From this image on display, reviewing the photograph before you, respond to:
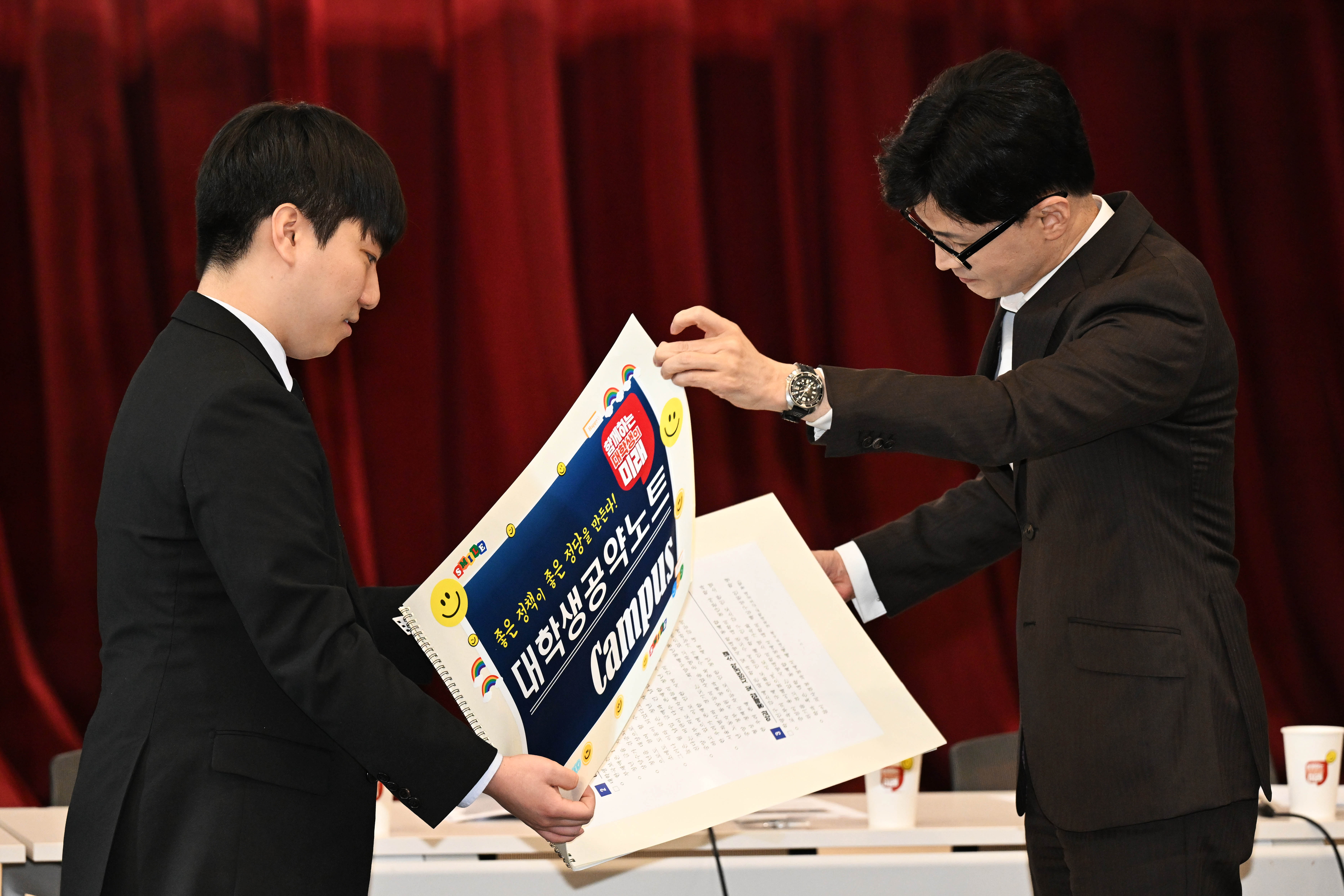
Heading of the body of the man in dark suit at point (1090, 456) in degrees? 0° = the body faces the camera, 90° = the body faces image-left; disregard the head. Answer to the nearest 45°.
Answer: approximately 90°

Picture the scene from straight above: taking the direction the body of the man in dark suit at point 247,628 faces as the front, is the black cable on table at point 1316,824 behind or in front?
in front

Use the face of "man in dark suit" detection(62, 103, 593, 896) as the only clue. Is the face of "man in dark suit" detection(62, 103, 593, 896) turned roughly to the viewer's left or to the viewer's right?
to the viewer's right

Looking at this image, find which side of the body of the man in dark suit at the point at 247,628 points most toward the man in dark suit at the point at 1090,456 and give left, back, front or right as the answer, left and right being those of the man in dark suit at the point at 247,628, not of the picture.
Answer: front

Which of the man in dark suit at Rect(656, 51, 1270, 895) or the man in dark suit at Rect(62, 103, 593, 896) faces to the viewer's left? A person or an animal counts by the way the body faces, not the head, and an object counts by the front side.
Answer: the man in dark suit at Rect(656, 51, 1270, 895)

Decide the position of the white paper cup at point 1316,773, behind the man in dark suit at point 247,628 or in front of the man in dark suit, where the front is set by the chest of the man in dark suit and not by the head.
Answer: in front

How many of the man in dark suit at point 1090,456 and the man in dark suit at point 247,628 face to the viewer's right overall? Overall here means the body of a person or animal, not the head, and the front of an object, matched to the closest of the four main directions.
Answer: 1

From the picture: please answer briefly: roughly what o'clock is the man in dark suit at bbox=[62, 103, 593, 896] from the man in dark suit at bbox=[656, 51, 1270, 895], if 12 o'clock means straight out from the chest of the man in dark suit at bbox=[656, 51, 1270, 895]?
the man in dark suit at bbox=[62, 103, 593, 896] is roughly at 11 o'clock from the man in dark suit at bbox=[656, 51, 1270, 895].

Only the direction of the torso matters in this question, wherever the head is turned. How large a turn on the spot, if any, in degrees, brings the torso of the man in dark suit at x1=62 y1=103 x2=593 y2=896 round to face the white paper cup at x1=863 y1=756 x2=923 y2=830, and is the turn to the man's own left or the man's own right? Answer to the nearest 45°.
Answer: approximately 45° to the man's own left

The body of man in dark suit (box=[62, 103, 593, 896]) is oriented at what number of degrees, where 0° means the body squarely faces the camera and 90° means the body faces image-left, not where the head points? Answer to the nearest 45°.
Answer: approximately 270°

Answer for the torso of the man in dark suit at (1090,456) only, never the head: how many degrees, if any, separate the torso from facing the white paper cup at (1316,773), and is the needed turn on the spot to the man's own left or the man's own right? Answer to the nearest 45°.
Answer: approximately 135° to the man's own right
